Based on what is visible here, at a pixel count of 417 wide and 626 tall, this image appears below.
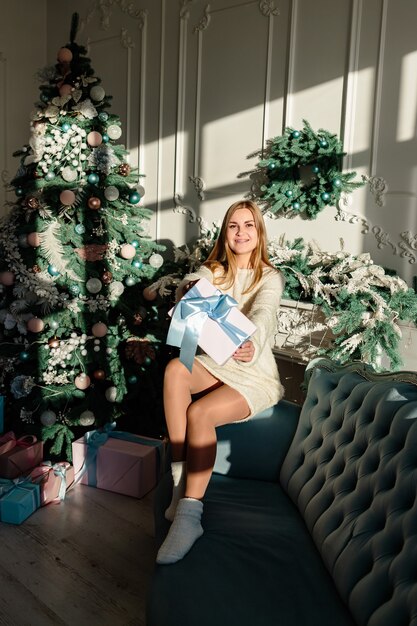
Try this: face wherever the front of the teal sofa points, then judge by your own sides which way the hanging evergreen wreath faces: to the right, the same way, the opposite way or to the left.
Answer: to the left

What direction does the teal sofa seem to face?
to the viewer's left

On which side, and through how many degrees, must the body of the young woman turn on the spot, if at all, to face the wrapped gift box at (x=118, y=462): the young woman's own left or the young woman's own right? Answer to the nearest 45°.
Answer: approximately 90° to the young woman's own right

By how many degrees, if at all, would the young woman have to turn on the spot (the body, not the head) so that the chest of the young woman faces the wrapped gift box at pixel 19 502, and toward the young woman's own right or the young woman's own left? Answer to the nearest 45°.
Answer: approximately 45° to the young woman's own right

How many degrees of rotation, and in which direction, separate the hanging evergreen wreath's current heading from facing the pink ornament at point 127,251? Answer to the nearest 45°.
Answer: approximately 90° to its right
